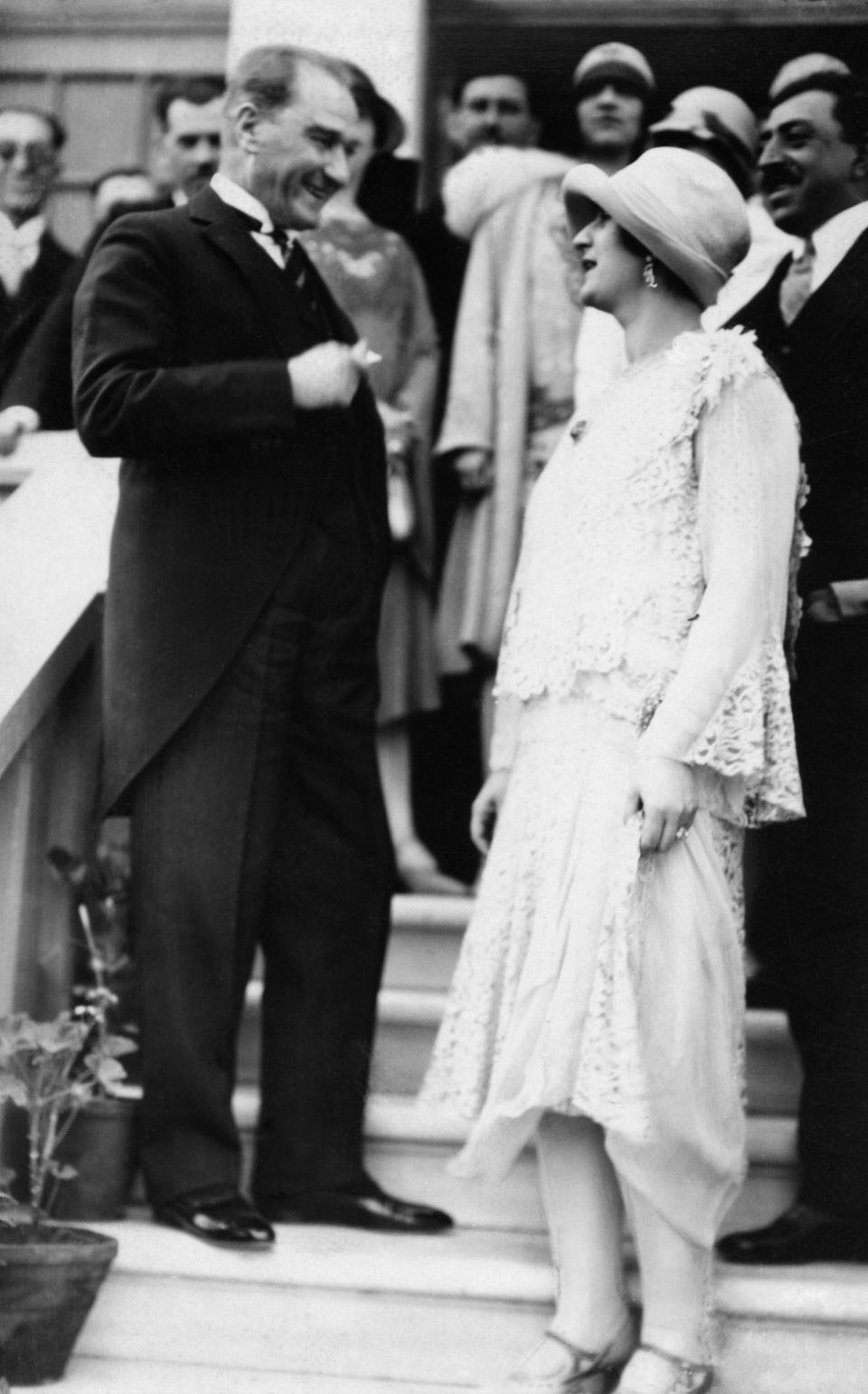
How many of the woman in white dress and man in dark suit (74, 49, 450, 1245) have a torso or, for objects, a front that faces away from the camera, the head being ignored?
0

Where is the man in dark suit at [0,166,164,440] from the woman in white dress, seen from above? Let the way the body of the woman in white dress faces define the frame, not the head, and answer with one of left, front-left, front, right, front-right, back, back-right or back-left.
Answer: right

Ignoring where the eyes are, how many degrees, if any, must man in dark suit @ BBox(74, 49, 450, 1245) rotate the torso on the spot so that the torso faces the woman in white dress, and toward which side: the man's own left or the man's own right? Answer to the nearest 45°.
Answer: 0° — they already face them

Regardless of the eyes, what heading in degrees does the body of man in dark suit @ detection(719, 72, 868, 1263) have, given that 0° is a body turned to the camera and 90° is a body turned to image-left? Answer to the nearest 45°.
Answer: approximately 45°

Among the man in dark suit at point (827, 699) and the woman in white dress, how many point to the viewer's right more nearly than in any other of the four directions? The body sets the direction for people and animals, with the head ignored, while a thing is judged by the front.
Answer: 0

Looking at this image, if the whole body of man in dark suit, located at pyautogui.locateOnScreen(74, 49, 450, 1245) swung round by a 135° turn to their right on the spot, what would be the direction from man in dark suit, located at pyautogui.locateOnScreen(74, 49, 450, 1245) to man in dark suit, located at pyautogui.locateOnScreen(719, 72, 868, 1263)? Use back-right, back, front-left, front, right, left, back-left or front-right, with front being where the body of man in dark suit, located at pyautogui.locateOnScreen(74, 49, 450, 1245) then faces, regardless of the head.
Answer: back

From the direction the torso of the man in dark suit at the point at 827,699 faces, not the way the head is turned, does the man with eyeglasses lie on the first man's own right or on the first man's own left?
on the first man's own right

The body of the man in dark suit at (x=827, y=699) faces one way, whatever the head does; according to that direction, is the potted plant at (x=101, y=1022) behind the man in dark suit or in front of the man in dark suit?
in front

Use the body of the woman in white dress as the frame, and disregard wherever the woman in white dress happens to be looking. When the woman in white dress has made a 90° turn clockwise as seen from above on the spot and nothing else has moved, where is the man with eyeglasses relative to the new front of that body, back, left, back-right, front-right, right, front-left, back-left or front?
front

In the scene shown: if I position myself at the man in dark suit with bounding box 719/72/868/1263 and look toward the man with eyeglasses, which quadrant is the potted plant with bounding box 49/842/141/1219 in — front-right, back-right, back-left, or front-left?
front-left

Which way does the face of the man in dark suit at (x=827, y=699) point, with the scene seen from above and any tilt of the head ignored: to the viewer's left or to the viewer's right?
to the viewer's left

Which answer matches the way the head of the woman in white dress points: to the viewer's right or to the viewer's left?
to the viewer's left

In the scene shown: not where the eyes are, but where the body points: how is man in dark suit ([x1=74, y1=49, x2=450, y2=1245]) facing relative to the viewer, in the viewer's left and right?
facing the viewer and to the right of the viewer
